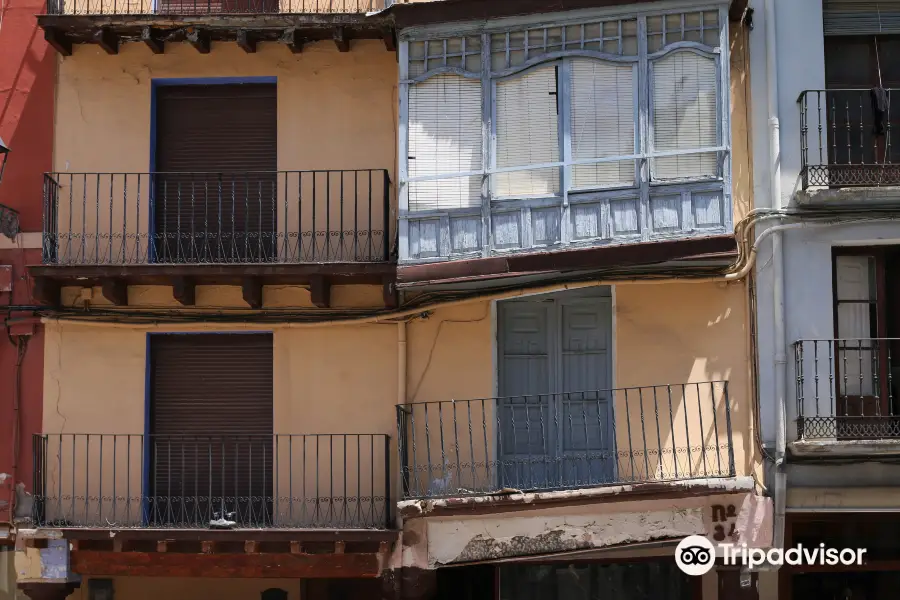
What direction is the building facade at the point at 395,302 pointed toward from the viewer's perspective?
toward the camera

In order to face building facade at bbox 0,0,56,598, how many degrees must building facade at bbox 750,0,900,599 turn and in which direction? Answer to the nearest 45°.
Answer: approximately 90° to its right

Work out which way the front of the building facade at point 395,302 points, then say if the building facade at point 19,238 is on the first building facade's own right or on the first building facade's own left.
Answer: on the first building facade's own right

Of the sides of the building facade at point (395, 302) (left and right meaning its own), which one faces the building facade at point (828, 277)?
left

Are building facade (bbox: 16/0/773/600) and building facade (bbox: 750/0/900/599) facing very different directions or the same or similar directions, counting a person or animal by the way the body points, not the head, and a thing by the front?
same or similar directions

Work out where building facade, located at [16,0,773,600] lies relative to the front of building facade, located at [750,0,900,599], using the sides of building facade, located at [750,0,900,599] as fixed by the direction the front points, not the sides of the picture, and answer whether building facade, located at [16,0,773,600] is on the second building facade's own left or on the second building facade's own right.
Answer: on the second building facade's own right

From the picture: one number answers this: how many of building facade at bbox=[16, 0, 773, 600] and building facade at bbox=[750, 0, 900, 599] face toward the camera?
2
